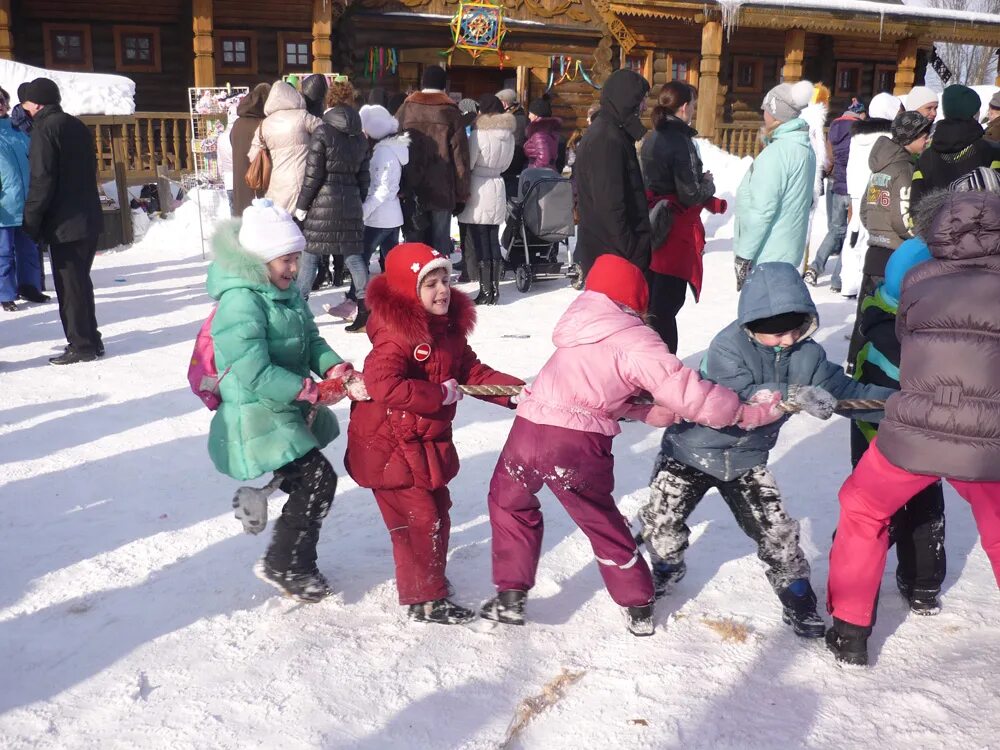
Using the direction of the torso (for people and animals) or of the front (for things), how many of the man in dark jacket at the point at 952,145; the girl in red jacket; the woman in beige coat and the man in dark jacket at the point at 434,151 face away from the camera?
3

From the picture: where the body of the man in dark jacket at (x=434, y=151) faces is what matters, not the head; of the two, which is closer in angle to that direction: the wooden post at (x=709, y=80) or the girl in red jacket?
the wooden post

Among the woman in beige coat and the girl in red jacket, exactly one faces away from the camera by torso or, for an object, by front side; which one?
the woman in beige coat

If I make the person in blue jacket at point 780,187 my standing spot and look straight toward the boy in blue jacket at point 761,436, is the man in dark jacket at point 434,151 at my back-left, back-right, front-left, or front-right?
back-right

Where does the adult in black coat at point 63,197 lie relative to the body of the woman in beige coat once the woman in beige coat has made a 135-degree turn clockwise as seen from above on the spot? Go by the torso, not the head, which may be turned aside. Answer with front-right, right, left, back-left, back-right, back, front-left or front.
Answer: right

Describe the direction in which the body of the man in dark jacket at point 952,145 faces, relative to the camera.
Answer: away from the camera

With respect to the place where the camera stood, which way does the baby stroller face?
facing away from the viewer and to the left of the viewer

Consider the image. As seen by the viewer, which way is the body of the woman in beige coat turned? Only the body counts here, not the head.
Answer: away from the camera

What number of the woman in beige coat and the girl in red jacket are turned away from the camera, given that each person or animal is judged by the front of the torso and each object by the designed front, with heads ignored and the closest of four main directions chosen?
1

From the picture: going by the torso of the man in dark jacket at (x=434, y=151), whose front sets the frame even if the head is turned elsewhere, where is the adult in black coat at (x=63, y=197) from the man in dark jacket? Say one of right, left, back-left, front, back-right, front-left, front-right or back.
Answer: back-left

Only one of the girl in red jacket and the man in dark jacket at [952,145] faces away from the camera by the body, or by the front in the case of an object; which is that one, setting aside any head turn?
the man in dark jacket

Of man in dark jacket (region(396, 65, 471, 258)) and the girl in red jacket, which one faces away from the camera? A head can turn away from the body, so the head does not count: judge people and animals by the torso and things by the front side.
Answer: the man in dark jacket

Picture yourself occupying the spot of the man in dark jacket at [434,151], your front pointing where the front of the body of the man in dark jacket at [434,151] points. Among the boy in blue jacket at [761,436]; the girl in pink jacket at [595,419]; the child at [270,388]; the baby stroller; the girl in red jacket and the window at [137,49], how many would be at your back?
4
